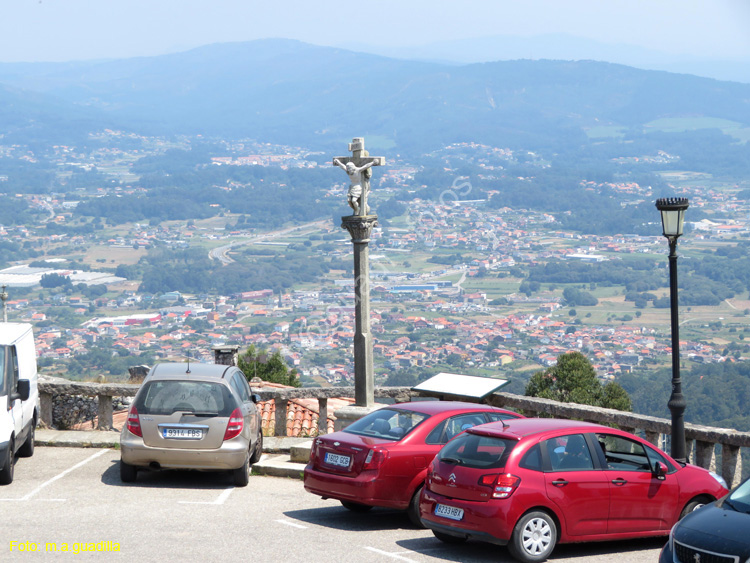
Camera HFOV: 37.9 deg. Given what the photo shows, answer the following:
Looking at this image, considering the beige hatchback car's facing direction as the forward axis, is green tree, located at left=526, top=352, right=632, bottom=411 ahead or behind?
ahead

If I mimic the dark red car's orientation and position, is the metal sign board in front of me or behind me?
in front

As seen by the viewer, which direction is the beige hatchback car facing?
away from the camera

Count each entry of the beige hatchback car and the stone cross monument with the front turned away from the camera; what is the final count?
1

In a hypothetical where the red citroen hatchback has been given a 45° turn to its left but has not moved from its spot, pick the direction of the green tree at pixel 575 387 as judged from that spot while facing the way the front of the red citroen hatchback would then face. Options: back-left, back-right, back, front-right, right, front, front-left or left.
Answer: front

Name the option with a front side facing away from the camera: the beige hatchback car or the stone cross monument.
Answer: the beige hatchback car

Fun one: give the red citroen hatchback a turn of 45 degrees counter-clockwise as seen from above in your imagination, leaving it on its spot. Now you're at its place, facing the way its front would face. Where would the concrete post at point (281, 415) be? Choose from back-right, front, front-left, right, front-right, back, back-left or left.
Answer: front-left

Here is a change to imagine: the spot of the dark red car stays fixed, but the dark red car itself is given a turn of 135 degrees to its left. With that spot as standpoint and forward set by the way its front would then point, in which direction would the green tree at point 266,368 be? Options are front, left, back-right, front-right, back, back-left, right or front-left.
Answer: right

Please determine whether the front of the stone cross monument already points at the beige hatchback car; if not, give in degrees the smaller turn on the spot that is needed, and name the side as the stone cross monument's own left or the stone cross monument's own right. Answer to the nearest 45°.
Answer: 0° — it already faces it

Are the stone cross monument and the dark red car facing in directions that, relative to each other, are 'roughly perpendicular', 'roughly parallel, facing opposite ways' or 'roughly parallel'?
roughly parallel, facing opposite ways

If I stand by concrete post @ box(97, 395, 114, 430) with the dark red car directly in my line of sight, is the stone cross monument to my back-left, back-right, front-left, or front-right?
front-left

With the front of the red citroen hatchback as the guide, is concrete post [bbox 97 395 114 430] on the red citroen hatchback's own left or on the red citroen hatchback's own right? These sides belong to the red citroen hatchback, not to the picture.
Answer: on the red citroen hatchback's own left

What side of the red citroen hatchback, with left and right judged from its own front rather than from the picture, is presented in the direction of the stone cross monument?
left

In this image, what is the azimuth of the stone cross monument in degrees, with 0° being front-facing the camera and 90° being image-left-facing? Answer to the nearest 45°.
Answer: approximately 45°
